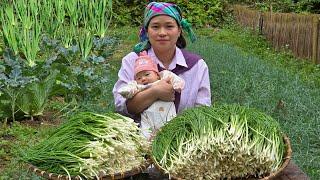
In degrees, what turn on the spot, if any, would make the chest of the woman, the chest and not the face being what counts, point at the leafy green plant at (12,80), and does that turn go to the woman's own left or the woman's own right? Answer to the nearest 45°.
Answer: approximately 135° to the woman's own right

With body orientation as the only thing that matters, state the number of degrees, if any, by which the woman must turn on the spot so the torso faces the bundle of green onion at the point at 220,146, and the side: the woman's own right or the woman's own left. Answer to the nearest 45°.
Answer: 0° — they already face it

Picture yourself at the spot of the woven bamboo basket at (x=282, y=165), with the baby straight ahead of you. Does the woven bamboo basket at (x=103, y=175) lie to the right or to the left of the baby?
left

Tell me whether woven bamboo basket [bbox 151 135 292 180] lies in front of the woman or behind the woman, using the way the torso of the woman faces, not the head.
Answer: in front

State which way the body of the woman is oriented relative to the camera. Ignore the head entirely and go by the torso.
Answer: toward the camera

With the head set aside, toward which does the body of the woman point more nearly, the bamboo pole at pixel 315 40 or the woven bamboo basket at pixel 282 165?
the woven bamboo basket

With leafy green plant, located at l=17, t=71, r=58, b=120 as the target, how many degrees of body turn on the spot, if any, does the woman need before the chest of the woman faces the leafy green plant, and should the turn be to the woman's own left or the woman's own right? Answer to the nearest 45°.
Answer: approximately 135° to the woman's own right

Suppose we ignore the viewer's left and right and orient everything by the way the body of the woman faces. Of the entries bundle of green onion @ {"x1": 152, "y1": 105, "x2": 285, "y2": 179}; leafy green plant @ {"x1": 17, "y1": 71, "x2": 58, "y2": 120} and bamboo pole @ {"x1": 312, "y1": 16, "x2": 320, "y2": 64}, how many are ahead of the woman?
1

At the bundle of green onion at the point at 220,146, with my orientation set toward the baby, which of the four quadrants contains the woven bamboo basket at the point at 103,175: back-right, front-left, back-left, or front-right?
front-left

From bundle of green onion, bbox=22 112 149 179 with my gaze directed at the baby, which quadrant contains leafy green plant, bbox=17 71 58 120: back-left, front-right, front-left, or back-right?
front-left

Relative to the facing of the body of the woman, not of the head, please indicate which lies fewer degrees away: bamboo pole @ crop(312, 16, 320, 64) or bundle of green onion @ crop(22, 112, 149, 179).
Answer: the bundle of green onion

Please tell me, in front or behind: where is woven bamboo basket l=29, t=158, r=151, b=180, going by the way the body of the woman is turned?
in front

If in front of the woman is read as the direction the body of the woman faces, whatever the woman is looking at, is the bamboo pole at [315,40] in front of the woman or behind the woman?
behind

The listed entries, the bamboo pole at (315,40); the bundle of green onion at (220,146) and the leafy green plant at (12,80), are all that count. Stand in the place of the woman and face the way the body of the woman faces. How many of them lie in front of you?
1
